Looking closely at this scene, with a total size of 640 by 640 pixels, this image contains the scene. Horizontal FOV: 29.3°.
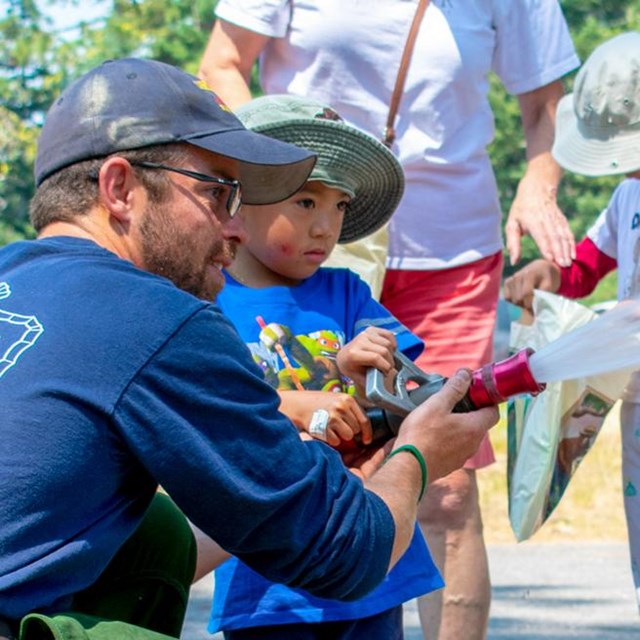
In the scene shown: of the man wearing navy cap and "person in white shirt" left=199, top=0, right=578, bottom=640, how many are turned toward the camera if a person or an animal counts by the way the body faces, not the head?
1

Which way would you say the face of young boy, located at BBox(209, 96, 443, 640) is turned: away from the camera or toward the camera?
toward the camera

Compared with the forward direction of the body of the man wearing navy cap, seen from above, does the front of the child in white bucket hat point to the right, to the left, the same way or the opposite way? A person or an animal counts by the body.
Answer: the opposite way

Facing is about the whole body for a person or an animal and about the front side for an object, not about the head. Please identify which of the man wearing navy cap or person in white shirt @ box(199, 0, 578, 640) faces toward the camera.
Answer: the person in white shirt

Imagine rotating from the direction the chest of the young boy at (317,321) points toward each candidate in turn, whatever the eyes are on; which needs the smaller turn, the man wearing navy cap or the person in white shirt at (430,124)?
the man wearing navy cap

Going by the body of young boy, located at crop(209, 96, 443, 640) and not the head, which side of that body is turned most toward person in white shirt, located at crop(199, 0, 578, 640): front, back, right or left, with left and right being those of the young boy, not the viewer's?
left

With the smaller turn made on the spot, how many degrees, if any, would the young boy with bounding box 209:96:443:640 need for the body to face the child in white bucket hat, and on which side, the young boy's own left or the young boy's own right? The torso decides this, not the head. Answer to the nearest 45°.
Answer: approximately 90° to the young boy's own left

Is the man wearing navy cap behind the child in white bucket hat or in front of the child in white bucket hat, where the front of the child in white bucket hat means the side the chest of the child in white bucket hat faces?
in front

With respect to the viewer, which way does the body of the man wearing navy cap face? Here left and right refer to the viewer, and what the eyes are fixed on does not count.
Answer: facing away from the viewer and to the right of the viewer

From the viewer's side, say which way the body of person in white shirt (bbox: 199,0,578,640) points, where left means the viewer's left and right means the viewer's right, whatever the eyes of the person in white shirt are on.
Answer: facing the viewer

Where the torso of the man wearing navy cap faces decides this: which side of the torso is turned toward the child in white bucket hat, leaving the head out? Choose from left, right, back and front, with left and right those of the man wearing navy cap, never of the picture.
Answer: front

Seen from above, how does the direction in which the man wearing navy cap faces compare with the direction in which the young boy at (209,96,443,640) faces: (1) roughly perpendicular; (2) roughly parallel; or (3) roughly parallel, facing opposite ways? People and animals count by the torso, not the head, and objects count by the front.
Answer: roughly perpendicular

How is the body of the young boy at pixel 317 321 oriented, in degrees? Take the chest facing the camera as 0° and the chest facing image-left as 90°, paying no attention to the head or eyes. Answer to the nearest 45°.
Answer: approximately 315°

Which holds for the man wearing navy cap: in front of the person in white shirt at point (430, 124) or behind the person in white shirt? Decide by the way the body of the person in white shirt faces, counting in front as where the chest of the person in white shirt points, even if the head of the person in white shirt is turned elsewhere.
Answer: in front

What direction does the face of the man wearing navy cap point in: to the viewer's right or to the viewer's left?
to the viewer's right
